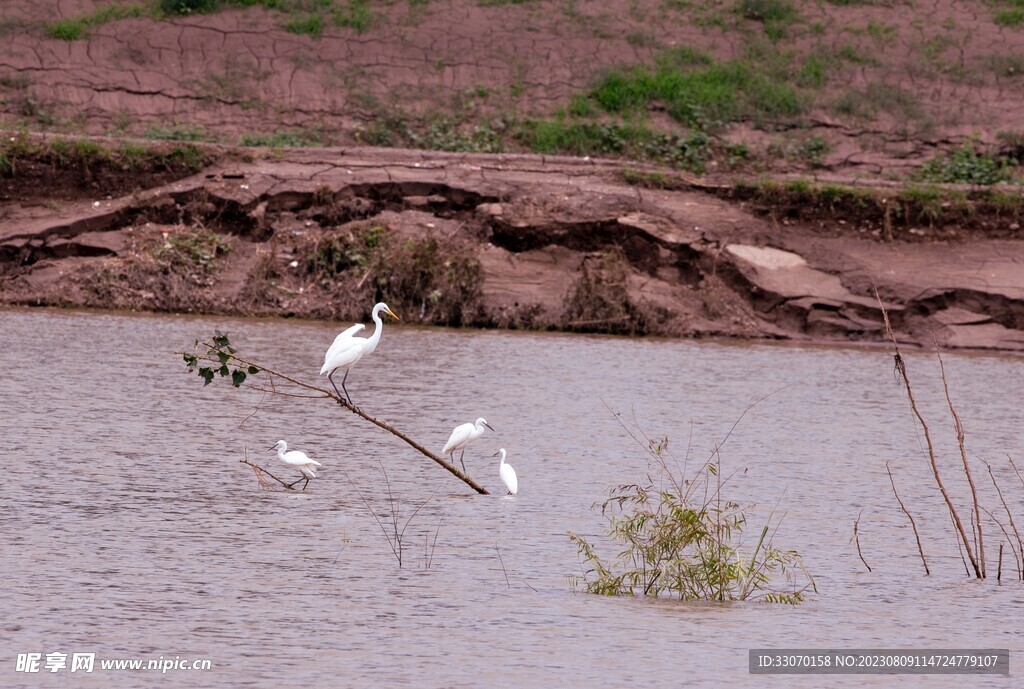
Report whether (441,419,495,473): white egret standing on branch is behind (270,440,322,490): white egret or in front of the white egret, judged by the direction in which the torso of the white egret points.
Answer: behind

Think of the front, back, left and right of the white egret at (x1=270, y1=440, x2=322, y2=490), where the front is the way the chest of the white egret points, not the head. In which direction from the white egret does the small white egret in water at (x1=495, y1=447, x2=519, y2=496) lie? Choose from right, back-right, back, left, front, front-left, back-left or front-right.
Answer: back

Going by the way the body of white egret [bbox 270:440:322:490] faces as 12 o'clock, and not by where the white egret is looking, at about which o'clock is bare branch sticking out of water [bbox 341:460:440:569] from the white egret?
The bare branch sticking out of water is roughly at 8 o'clock from the white egret.

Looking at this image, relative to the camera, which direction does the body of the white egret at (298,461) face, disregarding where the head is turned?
to the viewer's left

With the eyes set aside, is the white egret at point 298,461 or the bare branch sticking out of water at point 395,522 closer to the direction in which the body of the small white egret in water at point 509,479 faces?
the white egret

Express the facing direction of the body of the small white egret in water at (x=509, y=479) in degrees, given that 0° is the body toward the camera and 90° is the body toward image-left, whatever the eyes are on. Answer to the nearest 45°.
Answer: approximately 90°

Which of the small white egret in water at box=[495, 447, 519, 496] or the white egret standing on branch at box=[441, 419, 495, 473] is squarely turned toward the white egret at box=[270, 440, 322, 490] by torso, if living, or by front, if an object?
the small white egret in water

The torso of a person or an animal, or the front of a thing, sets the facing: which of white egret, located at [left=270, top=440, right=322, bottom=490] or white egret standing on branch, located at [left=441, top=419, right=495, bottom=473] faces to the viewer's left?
the white egret

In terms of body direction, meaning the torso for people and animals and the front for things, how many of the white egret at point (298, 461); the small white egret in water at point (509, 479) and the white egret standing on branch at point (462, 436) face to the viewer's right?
1

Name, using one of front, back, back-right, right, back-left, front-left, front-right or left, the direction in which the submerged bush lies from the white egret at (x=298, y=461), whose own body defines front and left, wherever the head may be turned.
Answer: back-left

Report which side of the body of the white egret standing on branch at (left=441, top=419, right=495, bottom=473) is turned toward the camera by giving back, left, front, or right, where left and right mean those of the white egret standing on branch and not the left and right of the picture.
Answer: right

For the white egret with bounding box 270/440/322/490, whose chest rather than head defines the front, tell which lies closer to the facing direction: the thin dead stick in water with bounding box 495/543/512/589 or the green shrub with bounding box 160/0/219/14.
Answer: the green shrub

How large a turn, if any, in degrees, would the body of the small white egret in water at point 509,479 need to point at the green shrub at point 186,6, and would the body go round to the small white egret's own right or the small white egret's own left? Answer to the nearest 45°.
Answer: approximately 90° to the small white egret's own right
